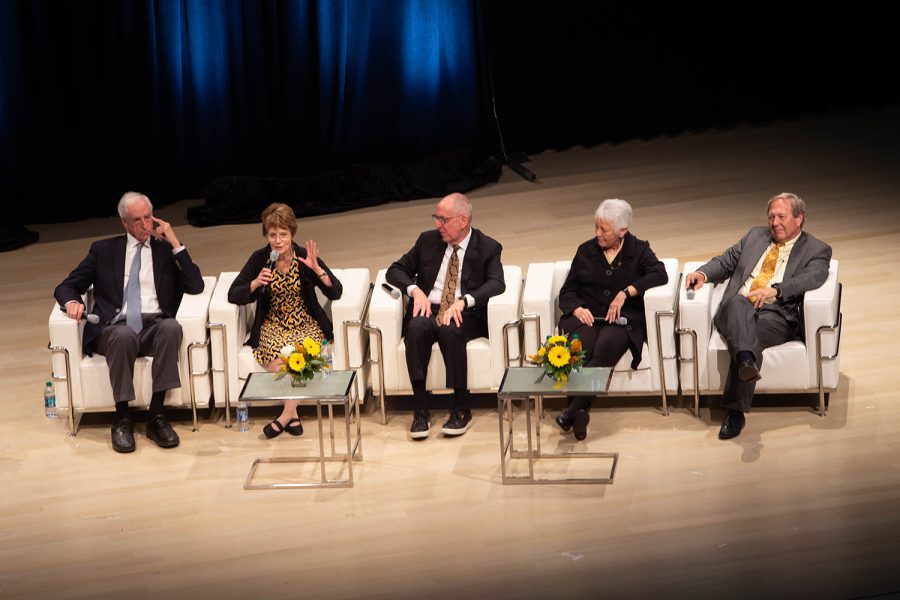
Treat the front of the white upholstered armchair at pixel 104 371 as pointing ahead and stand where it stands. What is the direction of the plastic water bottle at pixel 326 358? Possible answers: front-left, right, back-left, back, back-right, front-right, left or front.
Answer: front-left

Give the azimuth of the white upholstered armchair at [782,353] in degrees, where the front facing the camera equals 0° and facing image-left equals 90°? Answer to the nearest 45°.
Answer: approximately 0°

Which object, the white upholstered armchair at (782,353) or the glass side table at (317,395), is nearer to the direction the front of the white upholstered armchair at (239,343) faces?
the glass side table

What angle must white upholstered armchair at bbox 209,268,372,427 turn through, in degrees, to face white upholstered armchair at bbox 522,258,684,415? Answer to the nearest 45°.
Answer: approximately 90° to its left

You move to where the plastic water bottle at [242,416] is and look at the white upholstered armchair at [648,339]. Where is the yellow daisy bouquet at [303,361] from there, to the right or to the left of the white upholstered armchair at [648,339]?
right

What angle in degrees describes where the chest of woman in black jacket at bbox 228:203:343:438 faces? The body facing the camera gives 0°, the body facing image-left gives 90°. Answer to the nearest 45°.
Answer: approximately 0°

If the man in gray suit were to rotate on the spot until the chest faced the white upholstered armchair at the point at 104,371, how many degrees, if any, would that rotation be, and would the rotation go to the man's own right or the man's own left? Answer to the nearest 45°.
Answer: approximately 45° to the man's own right

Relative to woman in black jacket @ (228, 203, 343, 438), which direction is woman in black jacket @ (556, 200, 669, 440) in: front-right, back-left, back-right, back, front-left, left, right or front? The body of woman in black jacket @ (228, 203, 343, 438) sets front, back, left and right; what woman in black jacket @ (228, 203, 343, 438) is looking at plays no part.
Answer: left

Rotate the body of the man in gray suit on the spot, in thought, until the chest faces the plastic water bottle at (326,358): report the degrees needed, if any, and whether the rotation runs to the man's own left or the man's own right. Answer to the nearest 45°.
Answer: approximately 45° to the man's own right

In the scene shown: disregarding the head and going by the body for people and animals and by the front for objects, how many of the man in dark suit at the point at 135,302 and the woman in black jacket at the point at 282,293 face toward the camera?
2

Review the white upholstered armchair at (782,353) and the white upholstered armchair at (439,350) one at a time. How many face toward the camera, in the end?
2

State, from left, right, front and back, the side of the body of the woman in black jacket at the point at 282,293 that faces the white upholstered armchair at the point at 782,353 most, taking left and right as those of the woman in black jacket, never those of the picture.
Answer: left

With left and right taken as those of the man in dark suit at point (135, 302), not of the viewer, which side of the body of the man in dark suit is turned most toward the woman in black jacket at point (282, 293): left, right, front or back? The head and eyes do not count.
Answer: left

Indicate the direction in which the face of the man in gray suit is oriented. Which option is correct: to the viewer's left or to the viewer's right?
to the viewer's left
